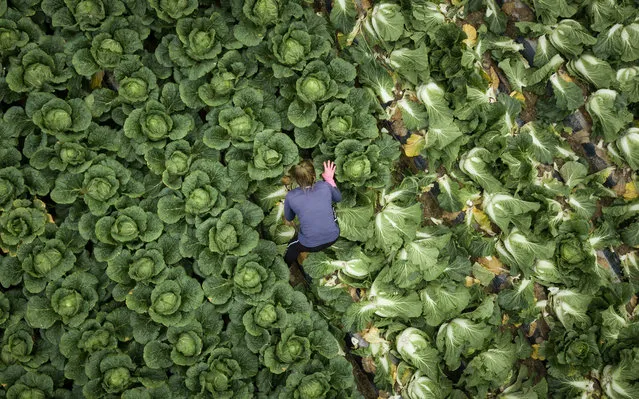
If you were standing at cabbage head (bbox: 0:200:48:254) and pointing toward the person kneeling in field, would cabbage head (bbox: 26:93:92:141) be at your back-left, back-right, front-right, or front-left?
front-left

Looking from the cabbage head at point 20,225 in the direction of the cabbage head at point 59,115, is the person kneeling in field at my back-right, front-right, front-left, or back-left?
front-right

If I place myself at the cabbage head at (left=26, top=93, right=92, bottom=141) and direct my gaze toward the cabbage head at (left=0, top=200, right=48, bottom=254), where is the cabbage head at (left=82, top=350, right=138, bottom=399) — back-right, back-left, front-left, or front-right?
front-left

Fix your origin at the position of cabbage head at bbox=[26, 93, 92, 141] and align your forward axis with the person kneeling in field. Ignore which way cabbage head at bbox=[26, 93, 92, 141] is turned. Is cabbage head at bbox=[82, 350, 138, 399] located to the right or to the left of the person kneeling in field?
right

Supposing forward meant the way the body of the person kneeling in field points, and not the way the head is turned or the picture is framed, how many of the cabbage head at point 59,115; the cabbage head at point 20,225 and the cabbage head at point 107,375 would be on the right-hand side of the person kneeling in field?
0

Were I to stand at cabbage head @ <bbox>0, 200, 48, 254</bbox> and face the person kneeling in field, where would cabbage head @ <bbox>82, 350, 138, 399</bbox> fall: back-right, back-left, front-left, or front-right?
front-right

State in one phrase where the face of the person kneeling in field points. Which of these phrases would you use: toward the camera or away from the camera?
away from the camera

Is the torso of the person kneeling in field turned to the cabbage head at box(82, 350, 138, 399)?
no

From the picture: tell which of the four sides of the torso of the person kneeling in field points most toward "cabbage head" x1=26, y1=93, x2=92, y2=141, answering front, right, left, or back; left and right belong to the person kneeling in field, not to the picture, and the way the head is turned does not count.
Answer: left

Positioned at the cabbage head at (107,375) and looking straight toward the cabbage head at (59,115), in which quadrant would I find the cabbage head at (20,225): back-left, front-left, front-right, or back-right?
front-left

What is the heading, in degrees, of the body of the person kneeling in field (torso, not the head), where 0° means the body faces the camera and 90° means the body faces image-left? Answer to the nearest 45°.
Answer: approximately 180°
